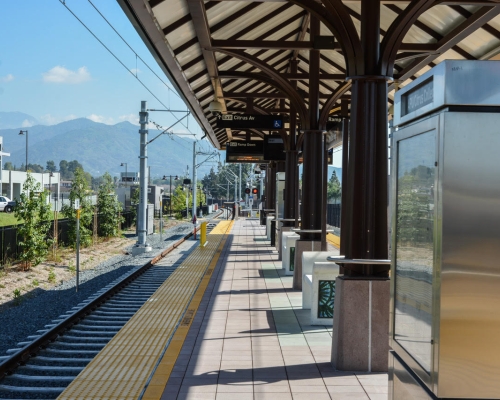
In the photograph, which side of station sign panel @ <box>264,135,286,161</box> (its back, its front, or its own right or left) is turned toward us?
front

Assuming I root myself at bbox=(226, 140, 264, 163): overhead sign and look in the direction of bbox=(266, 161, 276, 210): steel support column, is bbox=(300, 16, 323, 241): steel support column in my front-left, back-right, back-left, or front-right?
back-right

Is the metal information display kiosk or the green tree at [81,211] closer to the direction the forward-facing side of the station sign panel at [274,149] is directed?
the metal information display kiosk

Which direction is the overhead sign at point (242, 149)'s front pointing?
toward the camera

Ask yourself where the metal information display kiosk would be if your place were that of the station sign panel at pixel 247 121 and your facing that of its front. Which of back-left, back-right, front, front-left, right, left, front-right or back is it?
front

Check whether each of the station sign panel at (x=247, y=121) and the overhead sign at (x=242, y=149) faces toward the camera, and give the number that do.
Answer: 2

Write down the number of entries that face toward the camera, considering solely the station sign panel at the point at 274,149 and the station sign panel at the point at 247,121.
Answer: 2

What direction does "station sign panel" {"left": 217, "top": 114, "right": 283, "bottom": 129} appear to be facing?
toward the camera

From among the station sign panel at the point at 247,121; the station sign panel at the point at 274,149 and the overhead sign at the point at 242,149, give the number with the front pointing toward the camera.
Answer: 3
